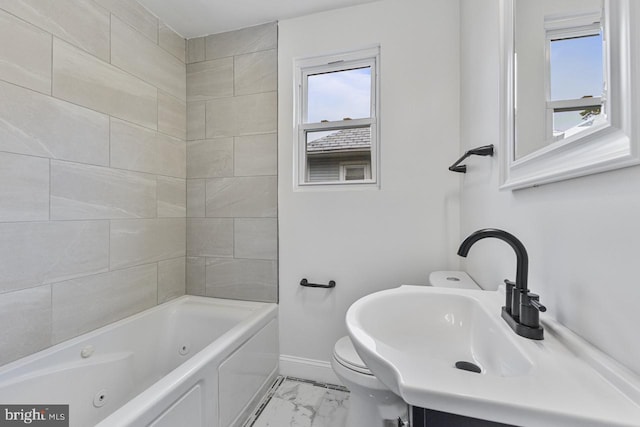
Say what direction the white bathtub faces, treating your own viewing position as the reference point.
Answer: facing the viewer and to the right of the viewer

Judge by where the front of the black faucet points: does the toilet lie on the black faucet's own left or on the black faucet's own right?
on the black faucet's own right

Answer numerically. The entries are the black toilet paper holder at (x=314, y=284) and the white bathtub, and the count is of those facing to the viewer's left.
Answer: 0

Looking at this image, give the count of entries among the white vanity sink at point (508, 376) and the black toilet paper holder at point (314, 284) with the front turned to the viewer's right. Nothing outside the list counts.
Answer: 0

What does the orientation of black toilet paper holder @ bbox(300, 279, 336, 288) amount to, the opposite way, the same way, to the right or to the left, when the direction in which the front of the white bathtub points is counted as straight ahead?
to the right

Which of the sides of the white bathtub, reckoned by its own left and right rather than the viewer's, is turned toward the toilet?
front

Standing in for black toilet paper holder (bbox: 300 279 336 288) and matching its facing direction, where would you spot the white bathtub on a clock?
The white bathtub is roughly at 2 o'clock from the black toilet paper holder.

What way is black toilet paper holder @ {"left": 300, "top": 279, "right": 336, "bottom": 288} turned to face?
toward the camera

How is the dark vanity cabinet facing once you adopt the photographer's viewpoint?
facing the viewer and to the left of the viewer

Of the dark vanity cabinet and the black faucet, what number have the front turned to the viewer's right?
0

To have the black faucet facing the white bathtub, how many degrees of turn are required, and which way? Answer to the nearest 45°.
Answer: approximately 45° to its right
